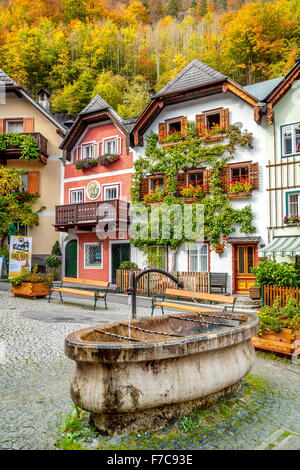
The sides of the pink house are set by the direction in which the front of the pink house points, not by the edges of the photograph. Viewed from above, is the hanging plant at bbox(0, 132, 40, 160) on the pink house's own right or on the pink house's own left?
on the pink house's own right

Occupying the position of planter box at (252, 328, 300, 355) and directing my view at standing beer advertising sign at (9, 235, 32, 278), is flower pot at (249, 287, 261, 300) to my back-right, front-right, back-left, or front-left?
front-right

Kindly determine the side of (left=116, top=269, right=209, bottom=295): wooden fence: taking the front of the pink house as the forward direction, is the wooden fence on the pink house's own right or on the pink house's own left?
on the pink house's own left

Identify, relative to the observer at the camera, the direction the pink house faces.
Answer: facing the viewer and to the left of the viewer

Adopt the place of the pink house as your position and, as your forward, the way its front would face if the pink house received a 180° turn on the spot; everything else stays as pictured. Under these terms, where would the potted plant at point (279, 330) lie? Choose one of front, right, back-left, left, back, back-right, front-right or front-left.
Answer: back-right

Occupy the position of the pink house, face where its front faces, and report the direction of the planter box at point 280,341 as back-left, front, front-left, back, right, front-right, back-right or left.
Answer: front-left

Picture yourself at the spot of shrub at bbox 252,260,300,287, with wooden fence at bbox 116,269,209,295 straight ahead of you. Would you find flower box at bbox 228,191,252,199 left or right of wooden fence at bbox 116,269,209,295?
right

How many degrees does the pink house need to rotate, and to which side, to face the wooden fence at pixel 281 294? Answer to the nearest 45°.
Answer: approximately 90° to its left

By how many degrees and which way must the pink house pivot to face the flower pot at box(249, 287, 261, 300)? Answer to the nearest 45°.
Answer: approximately 90° to its left

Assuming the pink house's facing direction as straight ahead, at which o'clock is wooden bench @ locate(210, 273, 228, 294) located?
The wooden bench is roughly at 9 o'clock from the pink house.

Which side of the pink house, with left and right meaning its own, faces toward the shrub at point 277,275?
left

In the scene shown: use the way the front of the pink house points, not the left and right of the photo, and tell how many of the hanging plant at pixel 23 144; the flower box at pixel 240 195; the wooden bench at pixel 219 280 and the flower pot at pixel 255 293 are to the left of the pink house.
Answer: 3
